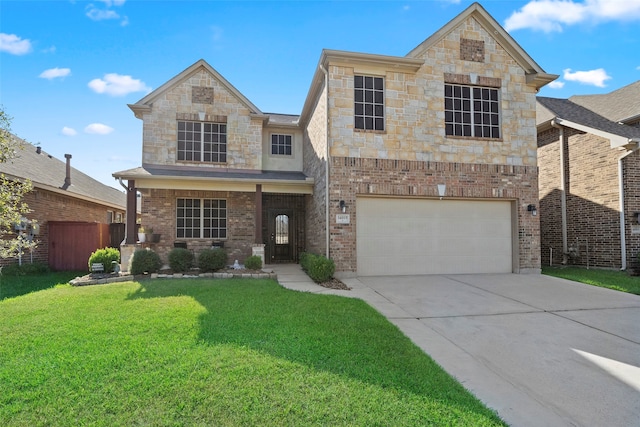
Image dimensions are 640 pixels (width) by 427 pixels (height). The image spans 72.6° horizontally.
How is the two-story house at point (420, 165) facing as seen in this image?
toward the camera

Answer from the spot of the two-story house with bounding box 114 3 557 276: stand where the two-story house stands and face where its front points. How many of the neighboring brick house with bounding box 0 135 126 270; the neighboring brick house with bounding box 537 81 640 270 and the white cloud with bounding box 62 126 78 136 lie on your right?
2

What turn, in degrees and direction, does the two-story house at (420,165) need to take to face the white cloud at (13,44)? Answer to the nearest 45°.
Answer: approximately 90° to its right

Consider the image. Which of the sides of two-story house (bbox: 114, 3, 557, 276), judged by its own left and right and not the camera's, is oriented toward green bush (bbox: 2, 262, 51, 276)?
right

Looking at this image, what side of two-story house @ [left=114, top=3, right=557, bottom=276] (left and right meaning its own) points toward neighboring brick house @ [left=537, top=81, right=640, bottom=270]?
left

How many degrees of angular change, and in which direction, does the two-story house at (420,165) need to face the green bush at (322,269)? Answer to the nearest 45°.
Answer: approximately 45° to its right

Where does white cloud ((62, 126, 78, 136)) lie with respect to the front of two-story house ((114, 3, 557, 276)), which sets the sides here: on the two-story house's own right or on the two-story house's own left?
on the two-story house's own right

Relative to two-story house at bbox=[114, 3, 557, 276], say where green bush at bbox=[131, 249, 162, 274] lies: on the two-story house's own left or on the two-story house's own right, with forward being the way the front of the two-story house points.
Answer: on the two-story house's own right

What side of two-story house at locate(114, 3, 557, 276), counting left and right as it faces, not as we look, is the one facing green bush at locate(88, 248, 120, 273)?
right
